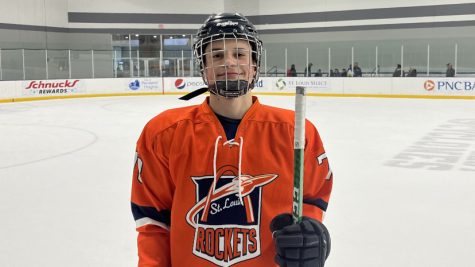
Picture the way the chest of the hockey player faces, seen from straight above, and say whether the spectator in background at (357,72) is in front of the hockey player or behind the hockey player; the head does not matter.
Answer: behind

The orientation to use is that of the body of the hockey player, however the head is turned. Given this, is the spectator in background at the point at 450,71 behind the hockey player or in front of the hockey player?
behind

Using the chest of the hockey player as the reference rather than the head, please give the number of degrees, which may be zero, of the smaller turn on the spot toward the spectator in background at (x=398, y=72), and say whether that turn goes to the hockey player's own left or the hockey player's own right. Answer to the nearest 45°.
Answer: approximately 180°

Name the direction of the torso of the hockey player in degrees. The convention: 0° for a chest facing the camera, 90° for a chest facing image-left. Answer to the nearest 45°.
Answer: approximately 0°

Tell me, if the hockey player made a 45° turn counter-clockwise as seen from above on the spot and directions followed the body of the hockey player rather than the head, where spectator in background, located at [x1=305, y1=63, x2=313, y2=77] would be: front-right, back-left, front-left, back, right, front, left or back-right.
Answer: back-left

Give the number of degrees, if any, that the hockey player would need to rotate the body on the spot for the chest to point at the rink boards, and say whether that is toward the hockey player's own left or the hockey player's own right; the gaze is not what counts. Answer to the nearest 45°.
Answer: approximately 180°

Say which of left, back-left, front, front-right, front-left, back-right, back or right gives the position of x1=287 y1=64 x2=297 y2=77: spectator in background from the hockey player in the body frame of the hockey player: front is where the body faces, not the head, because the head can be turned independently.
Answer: back
